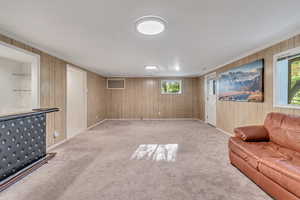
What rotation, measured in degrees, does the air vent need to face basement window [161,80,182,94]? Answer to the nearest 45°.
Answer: approximately 90° to its left

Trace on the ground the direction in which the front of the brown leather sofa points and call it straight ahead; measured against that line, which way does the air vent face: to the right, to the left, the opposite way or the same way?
to the left

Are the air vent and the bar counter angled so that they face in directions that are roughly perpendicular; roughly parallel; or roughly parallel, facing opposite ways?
roughly perpendicular

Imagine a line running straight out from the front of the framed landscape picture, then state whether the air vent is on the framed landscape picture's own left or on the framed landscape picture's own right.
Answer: on the framed landscape picture's own right

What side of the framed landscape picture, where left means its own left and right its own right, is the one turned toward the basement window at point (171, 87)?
right

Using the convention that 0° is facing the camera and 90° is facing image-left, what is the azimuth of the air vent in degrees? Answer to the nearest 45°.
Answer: approximately 0°

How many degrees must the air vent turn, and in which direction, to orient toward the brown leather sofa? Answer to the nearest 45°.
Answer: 0° — it already faces it

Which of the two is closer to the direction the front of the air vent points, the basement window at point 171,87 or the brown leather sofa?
the brown leather sofa

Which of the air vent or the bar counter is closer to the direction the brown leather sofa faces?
the bar counter
